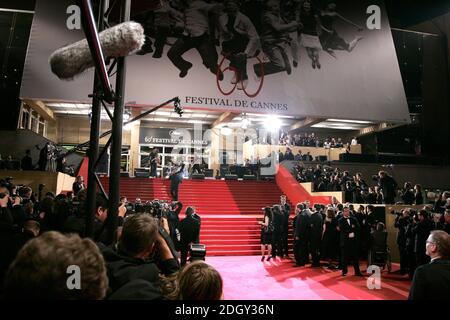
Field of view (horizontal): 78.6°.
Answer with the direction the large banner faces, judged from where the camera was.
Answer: facing the viewer

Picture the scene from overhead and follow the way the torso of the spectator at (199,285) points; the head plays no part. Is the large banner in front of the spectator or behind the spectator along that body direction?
in front

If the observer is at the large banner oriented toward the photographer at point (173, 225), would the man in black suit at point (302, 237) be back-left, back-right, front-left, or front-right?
front-left

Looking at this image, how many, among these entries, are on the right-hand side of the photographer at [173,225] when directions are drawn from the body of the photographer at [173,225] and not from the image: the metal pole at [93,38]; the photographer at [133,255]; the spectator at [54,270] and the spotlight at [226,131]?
3

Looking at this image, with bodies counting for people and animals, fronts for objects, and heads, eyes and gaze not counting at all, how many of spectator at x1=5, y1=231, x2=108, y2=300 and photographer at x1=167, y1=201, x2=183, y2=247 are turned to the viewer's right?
1

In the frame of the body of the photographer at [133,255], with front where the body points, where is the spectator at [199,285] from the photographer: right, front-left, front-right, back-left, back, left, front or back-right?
right

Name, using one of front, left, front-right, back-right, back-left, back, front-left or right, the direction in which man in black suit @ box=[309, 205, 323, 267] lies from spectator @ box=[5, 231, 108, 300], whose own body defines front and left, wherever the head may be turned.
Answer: front-right

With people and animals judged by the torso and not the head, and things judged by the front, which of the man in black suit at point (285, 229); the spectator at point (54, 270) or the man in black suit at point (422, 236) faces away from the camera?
the spectator

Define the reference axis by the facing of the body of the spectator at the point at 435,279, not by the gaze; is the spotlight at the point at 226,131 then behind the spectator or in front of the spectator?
in front

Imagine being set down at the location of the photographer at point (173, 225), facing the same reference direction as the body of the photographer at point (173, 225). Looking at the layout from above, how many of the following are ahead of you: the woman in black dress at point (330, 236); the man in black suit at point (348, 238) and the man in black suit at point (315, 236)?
3

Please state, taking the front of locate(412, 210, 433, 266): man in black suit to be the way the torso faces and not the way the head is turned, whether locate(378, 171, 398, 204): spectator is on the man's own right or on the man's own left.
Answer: on the man's own right

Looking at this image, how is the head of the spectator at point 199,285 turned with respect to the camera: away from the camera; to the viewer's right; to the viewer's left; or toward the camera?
away from the camera

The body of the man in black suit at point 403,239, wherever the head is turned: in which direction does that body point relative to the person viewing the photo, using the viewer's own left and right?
facing to the left of the viewer

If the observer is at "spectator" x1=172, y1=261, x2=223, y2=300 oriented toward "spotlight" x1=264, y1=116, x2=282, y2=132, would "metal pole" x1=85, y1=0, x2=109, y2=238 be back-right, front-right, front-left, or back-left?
front-left

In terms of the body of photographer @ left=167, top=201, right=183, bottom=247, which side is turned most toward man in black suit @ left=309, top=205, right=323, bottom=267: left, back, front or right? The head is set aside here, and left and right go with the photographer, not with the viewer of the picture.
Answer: front

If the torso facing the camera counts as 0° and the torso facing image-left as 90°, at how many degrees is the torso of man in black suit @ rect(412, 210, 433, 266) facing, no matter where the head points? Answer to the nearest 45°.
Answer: approximately 90°
